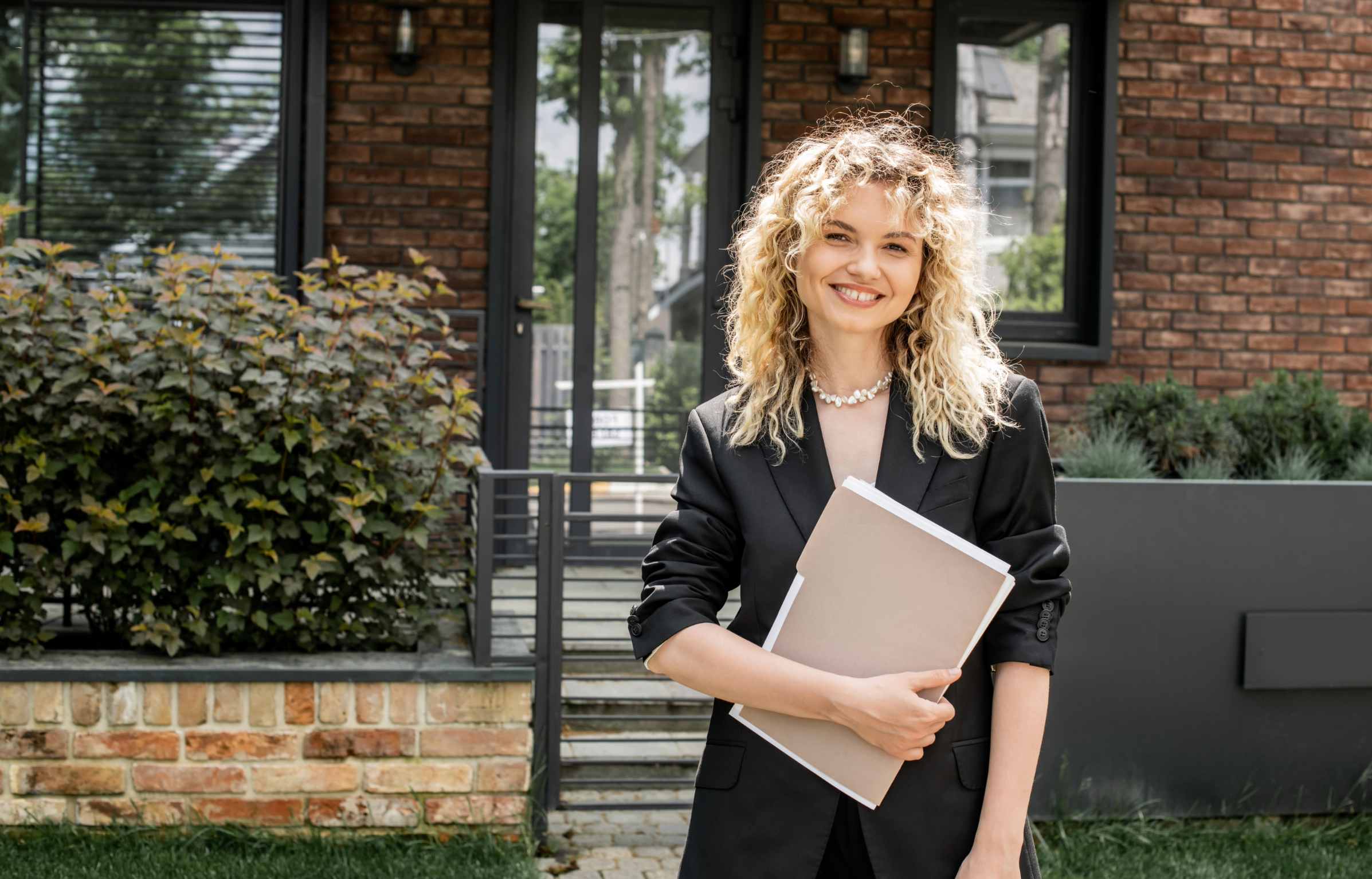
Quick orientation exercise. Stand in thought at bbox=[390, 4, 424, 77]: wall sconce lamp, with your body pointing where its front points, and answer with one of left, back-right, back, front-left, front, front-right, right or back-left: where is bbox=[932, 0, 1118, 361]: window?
left

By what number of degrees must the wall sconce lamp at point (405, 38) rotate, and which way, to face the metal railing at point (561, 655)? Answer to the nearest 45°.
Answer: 0° — it already faces it

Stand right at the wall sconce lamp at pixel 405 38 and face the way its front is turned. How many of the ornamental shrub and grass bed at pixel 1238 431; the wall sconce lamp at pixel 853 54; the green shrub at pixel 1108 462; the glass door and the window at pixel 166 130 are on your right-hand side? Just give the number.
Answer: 1

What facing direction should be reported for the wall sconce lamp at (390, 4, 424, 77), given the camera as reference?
facing the viewer

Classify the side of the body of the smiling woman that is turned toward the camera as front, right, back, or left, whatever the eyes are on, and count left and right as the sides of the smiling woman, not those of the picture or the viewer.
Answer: front

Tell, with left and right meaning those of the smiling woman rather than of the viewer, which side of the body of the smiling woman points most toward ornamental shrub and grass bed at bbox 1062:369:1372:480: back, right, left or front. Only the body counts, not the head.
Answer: back

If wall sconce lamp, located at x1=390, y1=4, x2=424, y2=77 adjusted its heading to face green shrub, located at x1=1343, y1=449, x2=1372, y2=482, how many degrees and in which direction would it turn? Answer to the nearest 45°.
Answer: approximately 45° to its left

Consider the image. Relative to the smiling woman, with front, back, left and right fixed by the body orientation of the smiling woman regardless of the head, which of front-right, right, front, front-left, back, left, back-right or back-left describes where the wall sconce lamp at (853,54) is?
back

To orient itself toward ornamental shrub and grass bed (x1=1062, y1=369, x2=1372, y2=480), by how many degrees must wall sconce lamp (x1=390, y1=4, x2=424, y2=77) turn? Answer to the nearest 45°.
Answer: approximately 45° to its left

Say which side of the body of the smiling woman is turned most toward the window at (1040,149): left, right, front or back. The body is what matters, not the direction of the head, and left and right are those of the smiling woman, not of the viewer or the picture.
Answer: back

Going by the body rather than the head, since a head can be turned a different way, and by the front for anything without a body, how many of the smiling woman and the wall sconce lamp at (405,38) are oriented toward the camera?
2
